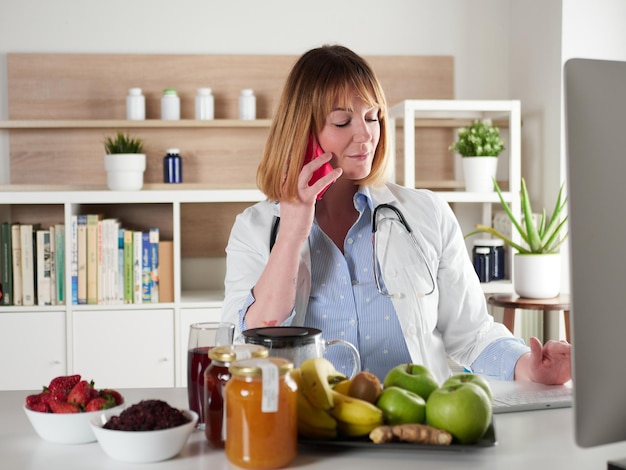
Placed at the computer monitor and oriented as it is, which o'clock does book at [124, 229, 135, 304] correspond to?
The book is roughly at 12 o'clock from the computer monitor.

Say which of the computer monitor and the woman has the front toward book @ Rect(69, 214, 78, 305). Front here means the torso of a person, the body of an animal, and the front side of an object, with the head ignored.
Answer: the computer monitor

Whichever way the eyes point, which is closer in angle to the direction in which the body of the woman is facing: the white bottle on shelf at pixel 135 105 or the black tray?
the black tray

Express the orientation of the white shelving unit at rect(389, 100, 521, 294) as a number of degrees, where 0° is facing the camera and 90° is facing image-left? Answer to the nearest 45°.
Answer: approximately 0°

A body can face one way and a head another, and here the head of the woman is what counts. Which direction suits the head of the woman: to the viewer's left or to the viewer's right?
to the viewer's right

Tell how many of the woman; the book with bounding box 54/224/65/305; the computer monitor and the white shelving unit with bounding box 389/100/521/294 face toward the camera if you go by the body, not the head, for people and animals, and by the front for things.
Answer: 3

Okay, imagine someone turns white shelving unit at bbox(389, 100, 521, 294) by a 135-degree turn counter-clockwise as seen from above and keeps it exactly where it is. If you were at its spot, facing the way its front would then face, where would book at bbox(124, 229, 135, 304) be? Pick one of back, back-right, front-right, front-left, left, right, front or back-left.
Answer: back-left

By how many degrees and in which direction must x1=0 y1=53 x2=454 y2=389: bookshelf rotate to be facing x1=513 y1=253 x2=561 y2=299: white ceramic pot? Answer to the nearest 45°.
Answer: approximately 45° to its left

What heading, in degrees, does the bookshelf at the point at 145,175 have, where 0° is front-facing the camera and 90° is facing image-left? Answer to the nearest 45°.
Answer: approximately 0°

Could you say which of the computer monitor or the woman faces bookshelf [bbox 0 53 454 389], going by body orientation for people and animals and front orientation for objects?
the computer monitor

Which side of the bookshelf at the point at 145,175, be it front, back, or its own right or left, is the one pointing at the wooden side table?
left

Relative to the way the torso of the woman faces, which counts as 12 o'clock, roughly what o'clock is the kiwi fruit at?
The kiwi fruit is roughly at 12 o'clock from the woman.
